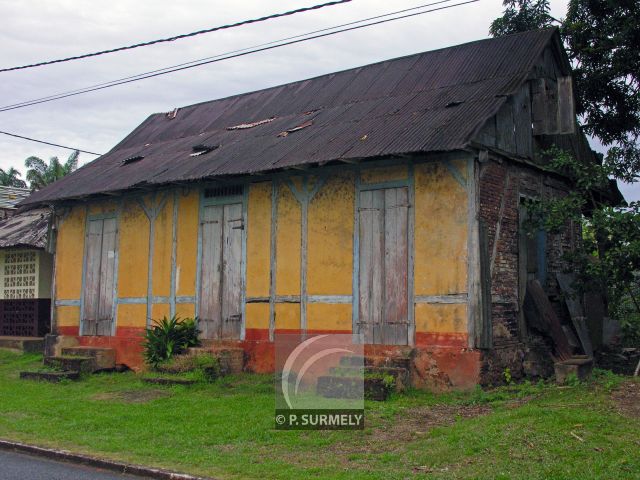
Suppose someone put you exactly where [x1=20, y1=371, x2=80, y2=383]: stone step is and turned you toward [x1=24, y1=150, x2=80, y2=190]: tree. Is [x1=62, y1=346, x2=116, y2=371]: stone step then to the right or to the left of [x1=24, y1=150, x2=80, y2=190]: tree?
right

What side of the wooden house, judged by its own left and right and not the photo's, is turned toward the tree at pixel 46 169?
right

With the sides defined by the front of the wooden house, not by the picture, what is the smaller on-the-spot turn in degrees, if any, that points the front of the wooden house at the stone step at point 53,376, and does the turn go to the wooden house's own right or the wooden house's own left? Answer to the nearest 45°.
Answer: approximately 45° to the wooden house's own right

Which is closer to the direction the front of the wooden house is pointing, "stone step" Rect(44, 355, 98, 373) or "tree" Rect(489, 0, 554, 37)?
the stone step

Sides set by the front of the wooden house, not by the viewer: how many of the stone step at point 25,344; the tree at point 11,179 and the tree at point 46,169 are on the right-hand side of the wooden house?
3

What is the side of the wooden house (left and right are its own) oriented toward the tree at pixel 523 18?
back

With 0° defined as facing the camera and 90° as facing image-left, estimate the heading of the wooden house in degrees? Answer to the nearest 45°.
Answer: approximately 45°

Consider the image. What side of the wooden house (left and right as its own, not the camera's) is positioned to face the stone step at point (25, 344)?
right

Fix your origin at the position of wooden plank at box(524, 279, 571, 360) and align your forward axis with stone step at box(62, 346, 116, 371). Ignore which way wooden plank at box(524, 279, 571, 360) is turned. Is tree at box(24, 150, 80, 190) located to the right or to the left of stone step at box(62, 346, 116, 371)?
right
